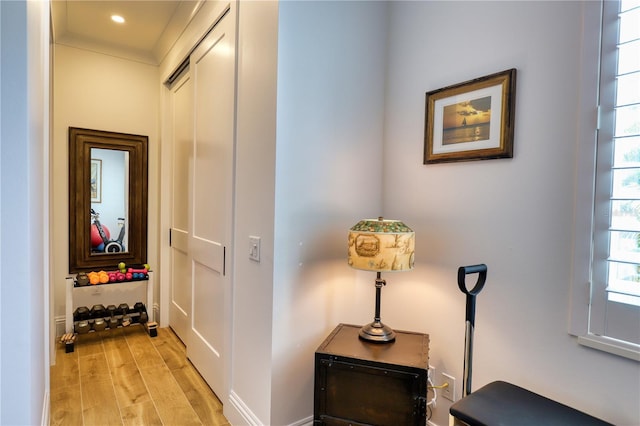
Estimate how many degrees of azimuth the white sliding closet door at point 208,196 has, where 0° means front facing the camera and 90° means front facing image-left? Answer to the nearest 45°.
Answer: approximately 90°

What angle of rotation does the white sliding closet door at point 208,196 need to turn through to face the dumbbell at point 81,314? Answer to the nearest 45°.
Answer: approximately 45° to its right

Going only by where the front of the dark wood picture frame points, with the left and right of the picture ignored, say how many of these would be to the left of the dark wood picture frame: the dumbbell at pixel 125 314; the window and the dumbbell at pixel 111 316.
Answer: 1

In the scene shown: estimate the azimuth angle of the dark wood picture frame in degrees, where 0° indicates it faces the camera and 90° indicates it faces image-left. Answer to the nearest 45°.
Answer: approximately 45°

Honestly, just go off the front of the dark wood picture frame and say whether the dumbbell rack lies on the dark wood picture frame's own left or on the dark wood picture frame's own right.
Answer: on the dark wood picture frame's own right

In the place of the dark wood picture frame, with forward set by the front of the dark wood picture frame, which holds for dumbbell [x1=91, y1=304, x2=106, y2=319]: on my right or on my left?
on my right

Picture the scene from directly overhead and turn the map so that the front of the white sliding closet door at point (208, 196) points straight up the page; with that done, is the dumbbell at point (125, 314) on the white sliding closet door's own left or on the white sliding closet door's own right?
on the white sliding closet door's own right

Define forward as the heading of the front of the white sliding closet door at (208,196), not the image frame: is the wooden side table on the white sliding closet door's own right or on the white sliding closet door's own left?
on the white sliding closet door's own left

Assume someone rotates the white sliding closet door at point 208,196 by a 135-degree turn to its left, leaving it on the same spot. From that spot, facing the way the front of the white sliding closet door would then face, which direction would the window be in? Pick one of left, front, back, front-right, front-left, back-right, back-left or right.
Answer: front

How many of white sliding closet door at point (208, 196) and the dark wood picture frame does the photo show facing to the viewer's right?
0

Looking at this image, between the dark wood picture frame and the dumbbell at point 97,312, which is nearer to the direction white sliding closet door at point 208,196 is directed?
the dumbbell

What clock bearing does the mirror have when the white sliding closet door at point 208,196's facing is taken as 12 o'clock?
The mirror is roughly at 2 o'clock from the white sliding closet door.

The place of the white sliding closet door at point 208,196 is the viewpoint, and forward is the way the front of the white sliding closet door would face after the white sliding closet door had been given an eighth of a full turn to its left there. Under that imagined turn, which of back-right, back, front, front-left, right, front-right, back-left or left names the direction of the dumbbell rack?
right
